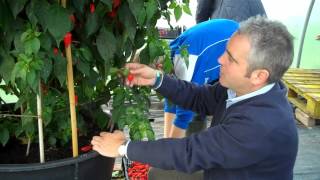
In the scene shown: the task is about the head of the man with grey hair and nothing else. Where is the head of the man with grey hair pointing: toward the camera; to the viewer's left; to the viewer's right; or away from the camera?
to the viewer's left

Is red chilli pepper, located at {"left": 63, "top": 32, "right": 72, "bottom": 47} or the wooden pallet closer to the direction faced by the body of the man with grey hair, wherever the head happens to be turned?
the red chilli pepper

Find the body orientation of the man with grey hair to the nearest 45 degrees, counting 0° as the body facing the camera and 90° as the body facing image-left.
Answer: approximately 90°

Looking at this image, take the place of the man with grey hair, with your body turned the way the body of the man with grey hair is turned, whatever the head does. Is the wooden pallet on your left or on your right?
on your right

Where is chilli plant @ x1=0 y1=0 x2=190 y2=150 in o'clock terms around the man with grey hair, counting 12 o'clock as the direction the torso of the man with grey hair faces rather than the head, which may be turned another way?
The chilli plant is roughly at 12 o'clock from the man with grey hair.

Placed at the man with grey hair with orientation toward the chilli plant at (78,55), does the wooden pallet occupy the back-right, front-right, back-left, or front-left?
back-right

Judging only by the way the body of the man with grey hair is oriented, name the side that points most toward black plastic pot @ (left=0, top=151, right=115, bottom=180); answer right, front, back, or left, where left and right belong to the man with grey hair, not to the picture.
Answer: front

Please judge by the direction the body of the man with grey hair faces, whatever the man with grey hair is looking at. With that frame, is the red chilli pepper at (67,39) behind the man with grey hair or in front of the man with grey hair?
in front
